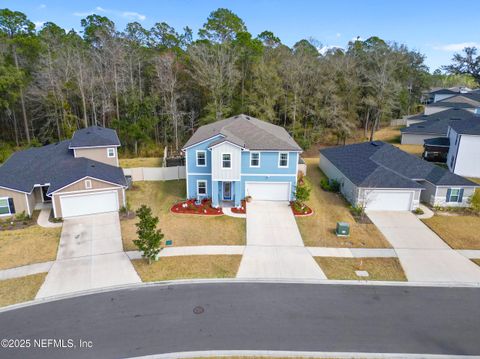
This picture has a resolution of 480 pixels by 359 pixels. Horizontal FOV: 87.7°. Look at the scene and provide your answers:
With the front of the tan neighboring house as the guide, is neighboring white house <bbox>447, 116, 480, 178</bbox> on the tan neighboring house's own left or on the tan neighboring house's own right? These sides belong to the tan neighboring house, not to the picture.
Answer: on the tan neighboring house's own left

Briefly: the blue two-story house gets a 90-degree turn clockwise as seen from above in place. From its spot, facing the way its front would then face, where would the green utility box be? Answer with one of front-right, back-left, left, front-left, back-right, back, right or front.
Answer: back-left

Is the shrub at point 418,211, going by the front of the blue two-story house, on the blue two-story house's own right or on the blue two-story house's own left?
on the blue two-story house's own left

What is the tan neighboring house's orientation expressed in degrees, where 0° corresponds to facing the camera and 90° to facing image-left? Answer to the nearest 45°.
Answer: approximately 0°

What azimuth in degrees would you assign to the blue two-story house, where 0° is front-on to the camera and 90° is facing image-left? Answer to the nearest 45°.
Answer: approximately 0°

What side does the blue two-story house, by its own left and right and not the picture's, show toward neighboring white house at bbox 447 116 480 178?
left

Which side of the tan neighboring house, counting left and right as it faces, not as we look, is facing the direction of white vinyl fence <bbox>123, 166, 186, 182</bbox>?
left

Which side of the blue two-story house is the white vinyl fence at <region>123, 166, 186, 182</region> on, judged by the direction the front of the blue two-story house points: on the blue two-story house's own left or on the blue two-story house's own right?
on the blue two-story house's own right

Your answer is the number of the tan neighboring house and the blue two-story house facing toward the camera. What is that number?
2

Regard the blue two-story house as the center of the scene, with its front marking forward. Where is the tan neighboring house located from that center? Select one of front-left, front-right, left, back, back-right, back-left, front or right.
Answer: right

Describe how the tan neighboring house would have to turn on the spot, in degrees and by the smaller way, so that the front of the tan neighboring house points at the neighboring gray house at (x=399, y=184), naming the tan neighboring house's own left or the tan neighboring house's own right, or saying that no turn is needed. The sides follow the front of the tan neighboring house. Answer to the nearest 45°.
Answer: approximately 45° to the tan neighboring house's own left

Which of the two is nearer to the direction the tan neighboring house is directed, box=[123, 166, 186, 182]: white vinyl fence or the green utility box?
the green utility box

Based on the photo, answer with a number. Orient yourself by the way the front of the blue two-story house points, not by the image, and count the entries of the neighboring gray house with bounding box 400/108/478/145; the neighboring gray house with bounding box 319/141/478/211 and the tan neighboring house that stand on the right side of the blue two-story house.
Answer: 1
